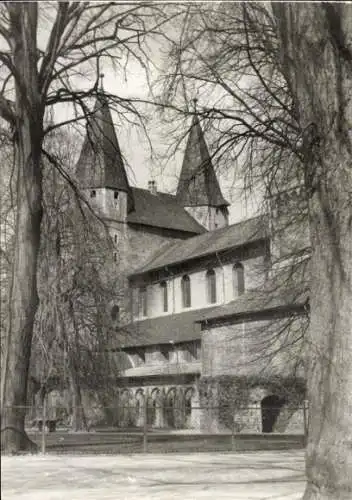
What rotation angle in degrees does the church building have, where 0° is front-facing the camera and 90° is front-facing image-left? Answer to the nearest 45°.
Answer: approximately 135°

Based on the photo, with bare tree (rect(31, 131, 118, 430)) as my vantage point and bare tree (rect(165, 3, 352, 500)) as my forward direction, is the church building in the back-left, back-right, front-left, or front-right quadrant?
back-left

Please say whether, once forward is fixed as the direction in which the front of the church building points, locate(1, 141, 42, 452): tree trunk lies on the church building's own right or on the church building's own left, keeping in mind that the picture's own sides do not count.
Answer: on the church building's own left
